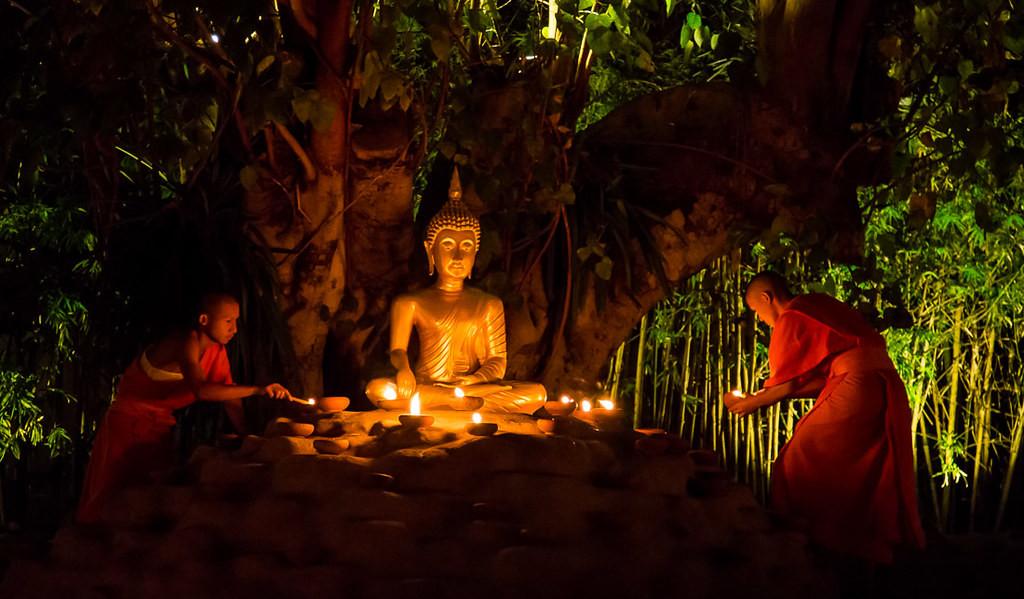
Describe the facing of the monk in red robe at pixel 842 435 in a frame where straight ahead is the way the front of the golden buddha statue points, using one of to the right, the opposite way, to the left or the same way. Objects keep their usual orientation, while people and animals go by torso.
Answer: to the right

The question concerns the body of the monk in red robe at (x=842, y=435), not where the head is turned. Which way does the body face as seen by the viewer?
to the viewer's left

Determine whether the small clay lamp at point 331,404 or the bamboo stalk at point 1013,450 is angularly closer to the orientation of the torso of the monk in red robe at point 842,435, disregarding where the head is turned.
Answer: the small clay lamp

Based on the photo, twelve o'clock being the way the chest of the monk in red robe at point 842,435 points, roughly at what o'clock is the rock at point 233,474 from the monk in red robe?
The rock is roughly at 11 o'clock from the monk in red robe.

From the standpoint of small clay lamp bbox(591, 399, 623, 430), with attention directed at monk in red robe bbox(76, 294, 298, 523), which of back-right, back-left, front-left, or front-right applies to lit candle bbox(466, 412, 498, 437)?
front-left

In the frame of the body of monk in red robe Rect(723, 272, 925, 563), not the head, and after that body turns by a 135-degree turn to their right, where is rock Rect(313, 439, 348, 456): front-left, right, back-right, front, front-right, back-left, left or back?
back

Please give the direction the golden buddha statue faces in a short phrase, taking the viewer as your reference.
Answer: facing the viewer

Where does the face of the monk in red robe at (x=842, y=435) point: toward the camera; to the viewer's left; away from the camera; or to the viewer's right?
to the viewer's left

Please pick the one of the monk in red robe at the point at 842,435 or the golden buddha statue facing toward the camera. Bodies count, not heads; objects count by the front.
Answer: the golden buddha statue

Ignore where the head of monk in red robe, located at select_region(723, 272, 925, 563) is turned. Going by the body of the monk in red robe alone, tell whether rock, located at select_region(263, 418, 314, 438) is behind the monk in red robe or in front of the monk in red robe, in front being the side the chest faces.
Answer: in front

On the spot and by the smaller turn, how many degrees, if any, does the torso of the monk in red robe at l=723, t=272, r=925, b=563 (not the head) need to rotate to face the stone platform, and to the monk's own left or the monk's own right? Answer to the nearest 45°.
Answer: approximately 45° to the monk's own left

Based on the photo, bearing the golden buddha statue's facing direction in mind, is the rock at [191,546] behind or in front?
in front

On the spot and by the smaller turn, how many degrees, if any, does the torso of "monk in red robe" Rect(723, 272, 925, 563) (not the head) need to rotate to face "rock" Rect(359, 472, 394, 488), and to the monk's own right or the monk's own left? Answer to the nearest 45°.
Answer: approximately 45° to the monk's own left

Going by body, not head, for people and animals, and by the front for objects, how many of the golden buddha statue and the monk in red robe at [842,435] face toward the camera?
1

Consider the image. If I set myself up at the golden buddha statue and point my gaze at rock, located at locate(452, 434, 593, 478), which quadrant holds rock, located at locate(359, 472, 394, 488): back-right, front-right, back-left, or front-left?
front-right

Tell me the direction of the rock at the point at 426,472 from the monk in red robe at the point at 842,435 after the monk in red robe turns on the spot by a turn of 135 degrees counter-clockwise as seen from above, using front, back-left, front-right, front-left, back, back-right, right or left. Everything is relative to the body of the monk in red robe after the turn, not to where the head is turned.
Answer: right
